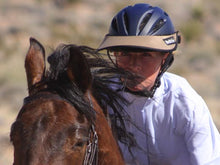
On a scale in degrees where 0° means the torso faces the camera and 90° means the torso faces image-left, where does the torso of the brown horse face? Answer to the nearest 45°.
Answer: approximately 45°
